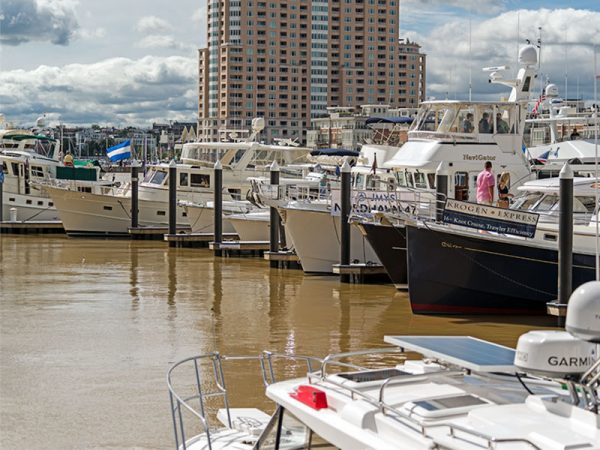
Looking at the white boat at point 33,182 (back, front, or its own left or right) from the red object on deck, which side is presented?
left

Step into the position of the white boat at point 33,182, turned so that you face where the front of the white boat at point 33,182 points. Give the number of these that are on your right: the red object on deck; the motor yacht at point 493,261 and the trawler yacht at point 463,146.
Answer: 0

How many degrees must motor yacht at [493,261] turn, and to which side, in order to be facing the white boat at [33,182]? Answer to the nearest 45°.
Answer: approximately 90° to its right

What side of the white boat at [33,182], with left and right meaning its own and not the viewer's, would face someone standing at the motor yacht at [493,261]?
left

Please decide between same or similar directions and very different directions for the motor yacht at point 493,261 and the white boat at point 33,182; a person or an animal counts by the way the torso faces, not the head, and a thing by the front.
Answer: same or similar directions

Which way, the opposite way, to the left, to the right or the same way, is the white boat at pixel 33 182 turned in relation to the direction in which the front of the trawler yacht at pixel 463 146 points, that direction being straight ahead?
the same way

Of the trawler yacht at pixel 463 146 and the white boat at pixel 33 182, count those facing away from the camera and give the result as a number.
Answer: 0

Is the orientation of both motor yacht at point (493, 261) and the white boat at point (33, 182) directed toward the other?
no

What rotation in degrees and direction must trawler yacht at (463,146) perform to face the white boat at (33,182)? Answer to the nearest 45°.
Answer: approximately 90° to its right

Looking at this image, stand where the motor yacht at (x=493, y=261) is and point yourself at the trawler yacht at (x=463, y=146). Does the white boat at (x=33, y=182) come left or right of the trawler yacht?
left

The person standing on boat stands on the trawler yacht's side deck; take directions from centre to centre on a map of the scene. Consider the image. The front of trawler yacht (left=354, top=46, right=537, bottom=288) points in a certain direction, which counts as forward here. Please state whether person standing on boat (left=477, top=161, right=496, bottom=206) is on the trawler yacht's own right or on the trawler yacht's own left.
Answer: on the trawler yacht's own left

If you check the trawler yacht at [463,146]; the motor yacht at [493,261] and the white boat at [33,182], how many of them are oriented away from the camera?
0

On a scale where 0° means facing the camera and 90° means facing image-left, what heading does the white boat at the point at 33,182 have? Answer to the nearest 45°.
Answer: approximately 90°

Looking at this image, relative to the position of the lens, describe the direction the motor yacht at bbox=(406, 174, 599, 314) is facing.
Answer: facing the viewer and to the left of the viewer

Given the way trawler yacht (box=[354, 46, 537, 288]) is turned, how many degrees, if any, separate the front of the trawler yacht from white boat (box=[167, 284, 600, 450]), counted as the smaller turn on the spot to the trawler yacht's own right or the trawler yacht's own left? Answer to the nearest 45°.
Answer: approximately 45° to the trawler yacht's own left
